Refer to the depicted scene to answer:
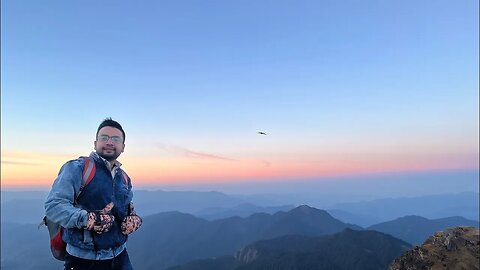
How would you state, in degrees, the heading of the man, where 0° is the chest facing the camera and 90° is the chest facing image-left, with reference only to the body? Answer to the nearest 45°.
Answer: approximately 315°
